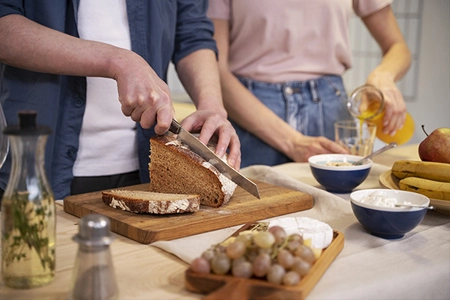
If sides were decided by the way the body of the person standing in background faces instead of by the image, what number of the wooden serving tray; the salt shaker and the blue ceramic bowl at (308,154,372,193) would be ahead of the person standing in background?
3

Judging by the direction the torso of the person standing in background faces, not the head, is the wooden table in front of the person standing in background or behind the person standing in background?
in front

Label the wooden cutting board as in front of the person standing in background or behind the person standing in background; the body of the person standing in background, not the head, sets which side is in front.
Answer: in front

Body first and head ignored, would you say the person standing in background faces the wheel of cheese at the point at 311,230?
yes

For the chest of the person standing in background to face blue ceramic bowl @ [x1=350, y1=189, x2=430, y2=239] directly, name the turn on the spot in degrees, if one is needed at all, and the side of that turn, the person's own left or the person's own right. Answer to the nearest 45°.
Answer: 0° — they already face it

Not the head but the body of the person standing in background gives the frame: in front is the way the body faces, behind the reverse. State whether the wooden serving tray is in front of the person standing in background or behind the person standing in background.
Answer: in front

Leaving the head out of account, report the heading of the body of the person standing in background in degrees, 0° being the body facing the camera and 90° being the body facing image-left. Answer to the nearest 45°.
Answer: approximately 0°

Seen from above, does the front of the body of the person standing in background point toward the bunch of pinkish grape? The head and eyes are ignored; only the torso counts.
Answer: yes

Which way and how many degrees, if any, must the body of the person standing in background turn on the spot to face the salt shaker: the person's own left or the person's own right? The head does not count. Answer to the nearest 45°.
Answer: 0° — they already face it
